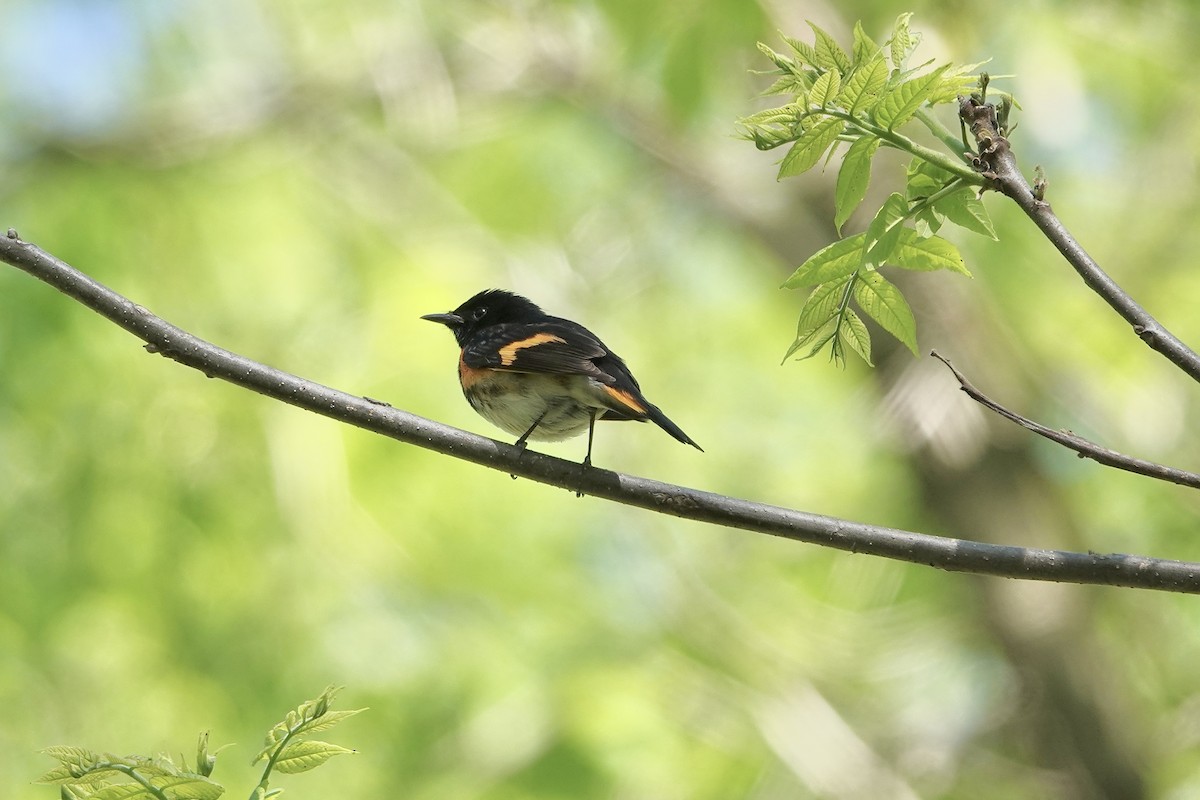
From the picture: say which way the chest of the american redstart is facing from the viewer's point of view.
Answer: to the viewer's left
